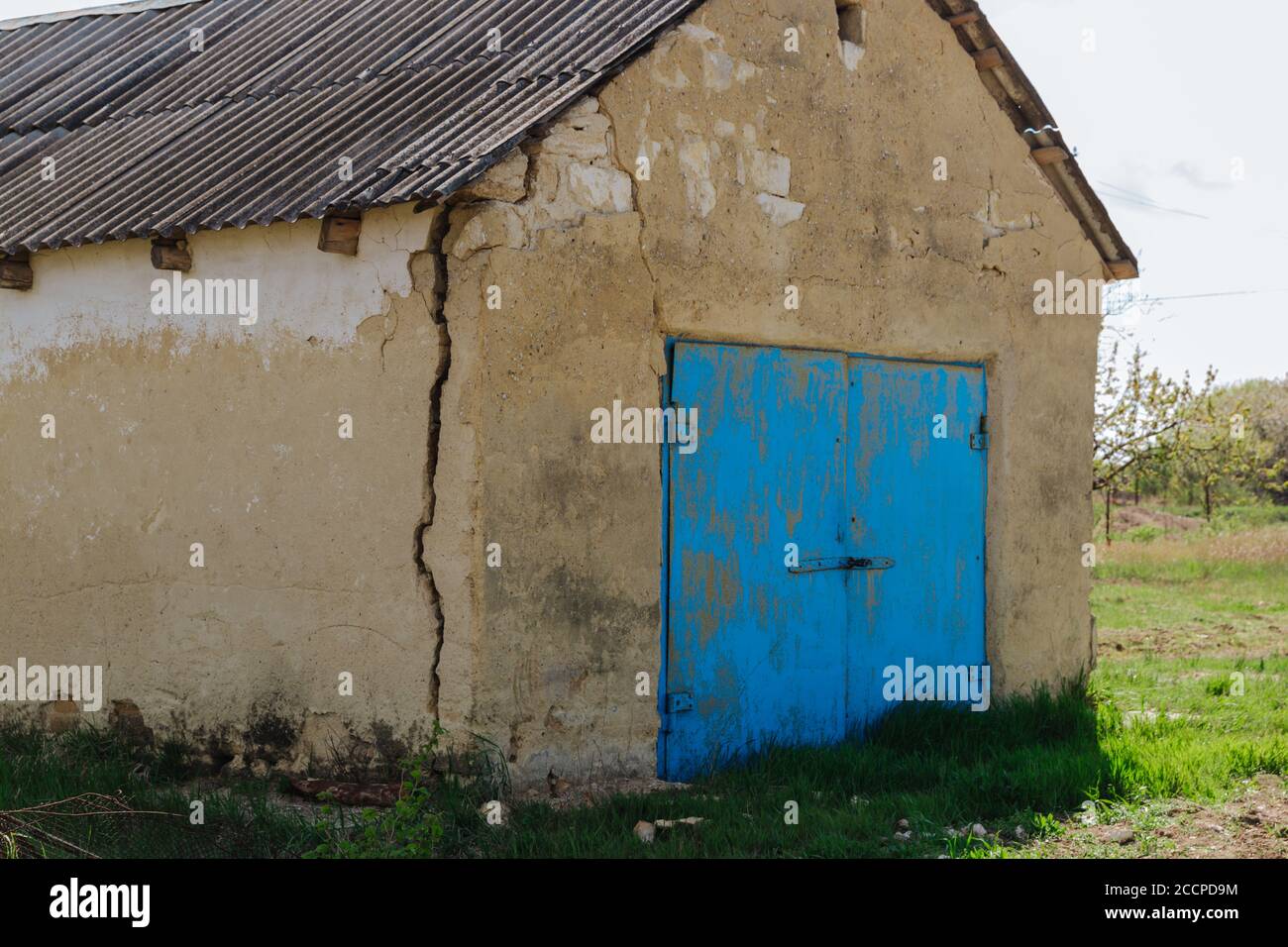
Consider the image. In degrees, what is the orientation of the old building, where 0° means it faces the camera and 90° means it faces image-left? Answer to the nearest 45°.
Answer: approximately 315°
